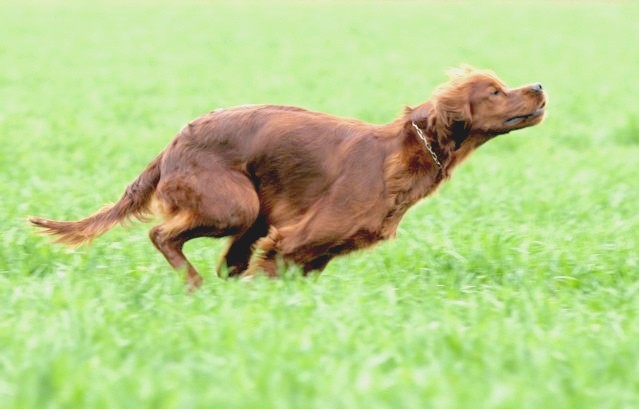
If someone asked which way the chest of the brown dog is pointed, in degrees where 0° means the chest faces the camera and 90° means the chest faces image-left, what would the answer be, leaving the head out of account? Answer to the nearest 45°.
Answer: approximately 270°
